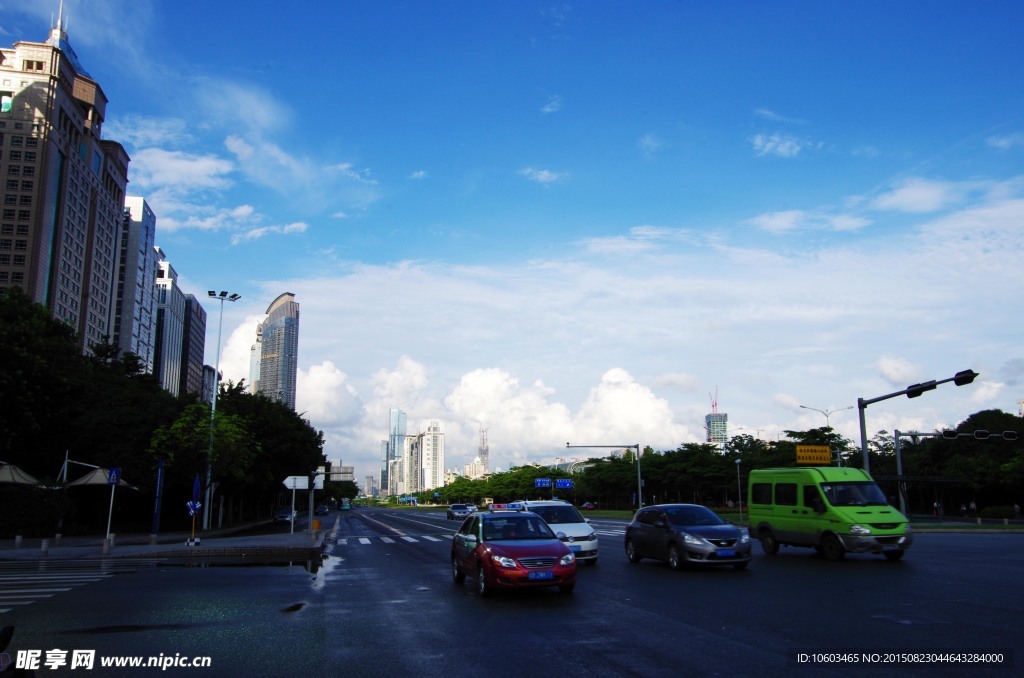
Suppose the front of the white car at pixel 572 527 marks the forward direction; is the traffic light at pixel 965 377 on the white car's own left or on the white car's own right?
on the white car's own left

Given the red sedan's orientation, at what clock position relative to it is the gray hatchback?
The gray hatchback is roughly at 9 o'clock from the red sedan.

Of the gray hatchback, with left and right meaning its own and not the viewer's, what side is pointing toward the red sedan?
right

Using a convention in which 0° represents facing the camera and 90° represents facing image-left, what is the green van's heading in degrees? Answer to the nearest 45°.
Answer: approximately 315°

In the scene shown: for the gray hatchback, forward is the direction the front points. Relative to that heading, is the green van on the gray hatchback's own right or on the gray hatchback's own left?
on the gray hatchback's own left

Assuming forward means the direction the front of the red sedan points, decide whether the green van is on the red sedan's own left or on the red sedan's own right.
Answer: on the red sedan's own left

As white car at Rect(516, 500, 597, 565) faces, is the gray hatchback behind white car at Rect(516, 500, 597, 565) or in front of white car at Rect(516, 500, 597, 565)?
in front

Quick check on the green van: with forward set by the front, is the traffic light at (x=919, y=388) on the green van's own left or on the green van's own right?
on the green van's own left

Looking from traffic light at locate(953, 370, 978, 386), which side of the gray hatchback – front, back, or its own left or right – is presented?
left

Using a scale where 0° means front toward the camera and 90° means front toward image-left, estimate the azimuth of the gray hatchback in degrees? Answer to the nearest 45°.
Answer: approximately 315°

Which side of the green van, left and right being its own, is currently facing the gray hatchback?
right
